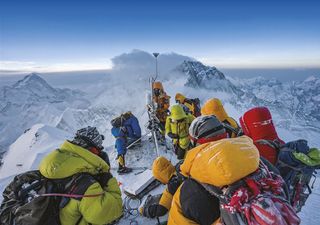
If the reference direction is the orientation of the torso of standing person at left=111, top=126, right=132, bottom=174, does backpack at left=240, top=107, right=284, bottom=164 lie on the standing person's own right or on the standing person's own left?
on the standing person's own right

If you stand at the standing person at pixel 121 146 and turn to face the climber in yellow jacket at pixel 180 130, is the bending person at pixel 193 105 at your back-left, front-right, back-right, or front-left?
front-left

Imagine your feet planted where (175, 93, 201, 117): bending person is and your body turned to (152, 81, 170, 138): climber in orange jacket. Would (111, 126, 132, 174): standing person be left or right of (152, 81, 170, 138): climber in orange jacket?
left

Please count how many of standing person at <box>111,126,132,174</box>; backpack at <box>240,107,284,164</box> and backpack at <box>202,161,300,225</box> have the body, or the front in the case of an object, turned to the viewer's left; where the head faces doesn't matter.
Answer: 0

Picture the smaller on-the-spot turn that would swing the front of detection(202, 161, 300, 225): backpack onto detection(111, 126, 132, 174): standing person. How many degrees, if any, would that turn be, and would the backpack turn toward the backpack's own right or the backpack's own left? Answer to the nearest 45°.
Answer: approximately 180°

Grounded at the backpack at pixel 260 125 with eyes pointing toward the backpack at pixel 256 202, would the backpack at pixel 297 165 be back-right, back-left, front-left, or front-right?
front-left
